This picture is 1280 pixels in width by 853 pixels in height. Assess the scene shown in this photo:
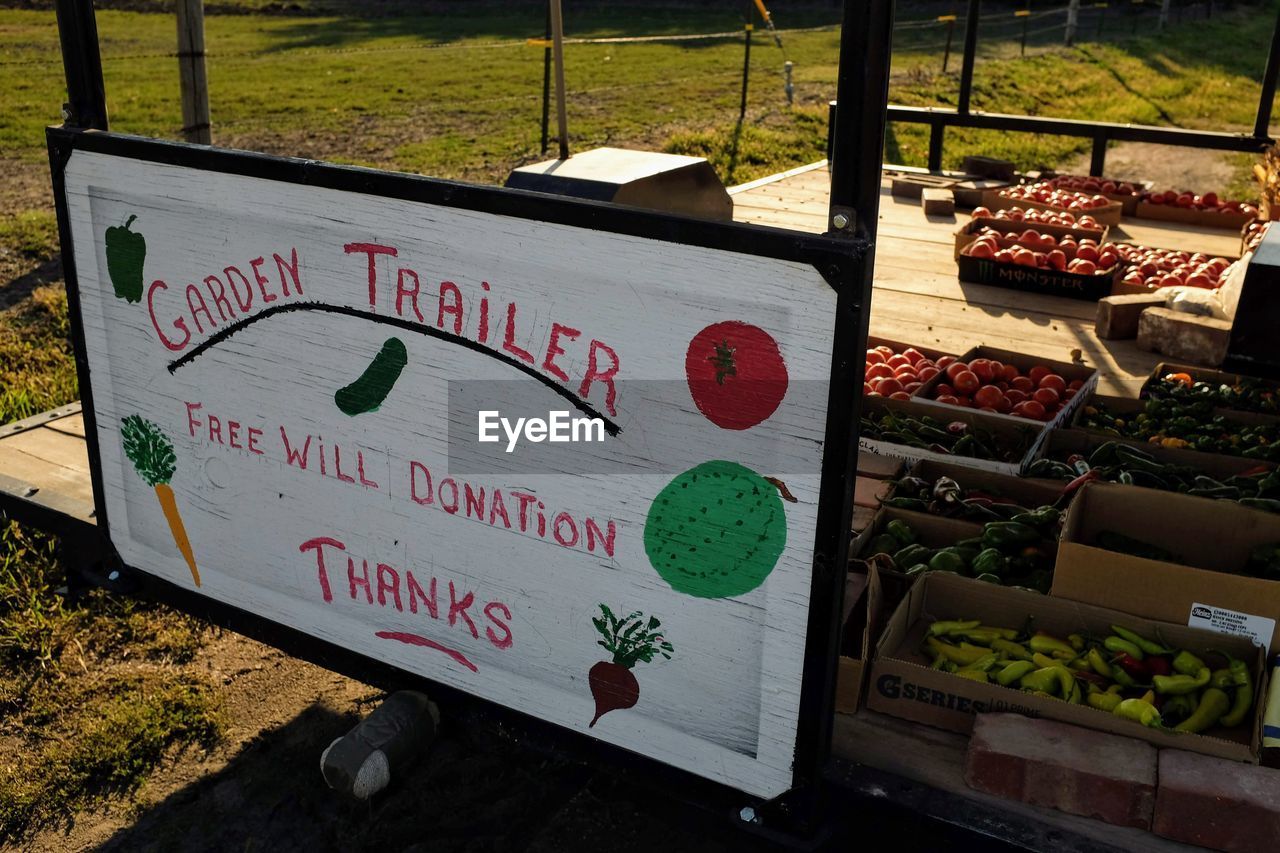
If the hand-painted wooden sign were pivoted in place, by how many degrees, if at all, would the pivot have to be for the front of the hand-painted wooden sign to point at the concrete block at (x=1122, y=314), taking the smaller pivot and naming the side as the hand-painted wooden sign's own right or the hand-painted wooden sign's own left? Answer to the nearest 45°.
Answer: approximately 180°

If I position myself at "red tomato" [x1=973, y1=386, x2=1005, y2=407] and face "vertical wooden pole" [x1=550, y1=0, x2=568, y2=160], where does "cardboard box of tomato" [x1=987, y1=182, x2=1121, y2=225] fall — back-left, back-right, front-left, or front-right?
front-right

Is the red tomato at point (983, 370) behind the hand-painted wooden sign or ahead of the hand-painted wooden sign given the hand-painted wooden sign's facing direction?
behind

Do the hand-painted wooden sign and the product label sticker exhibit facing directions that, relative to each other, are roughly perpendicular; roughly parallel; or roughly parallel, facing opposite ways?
roughly parallel

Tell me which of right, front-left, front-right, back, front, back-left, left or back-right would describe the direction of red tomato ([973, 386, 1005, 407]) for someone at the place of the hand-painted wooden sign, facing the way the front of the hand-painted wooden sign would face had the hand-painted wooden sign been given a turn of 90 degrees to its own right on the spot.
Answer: right

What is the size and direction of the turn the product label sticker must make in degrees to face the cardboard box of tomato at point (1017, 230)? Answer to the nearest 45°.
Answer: approximately 180°

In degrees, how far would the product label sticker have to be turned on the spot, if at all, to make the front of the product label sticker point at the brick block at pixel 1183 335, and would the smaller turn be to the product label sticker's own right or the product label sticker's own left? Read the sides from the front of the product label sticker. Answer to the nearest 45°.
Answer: approximately 180°

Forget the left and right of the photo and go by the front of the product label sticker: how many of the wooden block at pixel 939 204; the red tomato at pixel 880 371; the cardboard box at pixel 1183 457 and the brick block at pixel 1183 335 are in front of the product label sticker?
0

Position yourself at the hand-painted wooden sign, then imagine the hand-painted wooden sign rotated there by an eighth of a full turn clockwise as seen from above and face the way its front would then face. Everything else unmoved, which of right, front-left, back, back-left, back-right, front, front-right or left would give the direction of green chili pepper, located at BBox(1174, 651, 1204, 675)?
back

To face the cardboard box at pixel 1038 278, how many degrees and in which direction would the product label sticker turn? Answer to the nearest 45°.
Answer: approximately 180°

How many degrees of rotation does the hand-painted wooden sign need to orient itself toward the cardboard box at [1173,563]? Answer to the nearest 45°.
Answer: approximately 135° to its left

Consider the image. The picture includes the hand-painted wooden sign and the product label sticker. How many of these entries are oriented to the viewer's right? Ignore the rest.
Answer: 0

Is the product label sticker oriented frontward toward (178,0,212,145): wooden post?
no

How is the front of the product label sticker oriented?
toward the camera

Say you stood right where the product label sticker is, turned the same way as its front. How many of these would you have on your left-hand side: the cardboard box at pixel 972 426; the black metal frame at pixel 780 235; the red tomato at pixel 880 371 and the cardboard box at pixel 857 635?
0

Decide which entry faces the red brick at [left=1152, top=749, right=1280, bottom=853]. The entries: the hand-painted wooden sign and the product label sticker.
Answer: the product label sticker

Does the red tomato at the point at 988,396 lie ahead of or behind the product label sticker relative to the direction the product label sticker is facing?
behind

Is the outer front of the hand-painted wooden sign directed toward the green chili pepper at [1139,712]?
no

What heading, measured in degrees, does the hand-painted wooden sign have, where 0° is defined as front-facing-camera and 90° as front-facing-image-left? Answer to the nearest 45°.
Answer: approximately 45°
